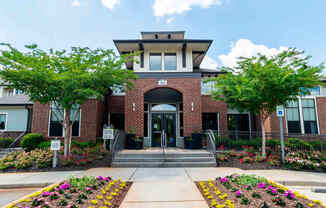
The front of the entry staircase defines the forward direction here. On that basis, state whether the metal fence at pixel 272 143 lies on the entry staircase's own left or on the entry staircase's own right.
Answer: on the entry staircase's own left

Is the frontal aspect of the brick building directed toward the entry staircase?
yes

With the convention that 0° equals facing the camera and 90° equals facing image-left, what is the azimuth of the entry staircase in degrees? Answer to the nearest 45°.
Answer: approximately 0°

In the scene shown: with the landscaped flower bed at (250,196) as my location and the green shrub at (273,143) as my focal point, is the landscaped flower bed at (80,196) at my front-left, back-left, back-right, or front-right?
back-left

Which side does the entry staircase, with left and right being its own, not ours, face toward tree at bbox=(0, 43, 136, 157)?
right

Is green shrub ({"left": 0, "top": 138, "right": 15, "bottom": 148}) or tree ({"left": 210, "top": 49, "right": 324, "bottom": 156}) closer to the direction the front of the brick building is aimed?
the tree

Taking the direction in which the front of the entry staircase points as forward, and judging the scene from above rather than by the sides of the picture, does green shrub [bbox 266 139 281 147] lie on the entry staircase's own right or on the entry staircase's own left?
on the entry staircase's own left

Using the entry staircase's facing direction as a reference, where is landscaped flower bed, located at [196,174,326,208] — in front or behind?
in front

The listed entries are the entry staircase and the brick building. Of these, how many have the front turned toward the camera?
2

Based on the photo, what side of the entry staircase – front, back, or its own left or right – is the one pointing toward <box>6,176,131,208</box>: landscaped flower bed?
front

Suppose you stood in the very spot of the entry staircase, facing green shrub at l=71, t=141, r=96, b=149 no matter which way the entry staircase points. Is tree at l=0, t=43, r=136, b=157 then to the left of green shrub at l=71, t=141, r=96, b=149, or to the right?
left

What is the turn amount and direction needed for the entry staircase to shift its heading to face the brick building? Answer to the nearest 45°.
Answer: approximately 180°
